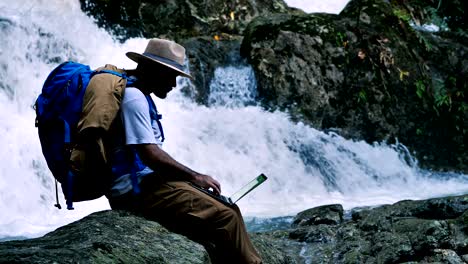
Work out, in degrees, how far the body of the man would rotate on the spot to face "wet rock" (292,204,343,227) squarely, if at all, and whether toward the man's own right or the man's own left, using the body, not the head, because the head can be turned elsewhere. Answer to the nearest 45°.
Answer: approximately 45° to the man's own left

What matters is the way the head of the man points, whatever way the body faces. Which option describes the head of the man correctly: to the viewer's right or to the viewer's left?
to the viewer's right

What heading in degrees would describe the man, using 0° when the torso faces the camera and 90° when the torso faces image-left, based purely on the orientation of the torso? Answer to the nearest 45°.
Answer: approximately 270°

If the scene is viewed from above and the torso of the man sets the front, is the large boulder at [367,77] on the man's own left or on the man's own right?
on the man's own left

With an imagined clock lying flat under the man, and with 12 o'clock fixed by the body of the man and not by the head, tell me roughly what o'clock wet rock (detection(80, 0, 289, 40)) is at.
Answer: The wet rock is roughly at 9 o'clock from the man.
